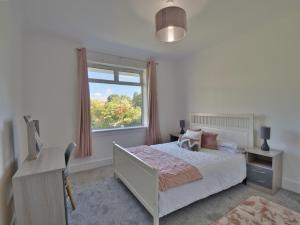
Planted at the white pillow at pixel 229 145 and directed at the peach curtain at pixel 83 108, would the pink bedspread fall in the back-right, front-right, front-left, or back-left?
front-left

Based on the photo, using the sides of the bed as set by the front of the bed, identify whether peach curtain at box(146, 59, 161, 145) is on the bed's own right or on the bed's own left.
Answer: on the bed's own right

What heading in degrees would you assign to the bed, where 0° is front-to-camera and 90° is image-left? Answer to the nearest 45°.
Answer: approximately 45°

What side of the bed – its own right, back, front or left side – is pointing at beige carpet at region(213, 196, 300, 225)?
left

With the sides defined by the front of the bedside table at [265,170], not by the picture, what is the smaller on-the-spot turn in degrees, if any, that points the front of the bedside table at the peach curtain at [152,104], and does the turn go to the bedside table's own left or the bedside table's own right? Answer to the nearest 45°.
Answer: approximately 45° to the bedside table's own right

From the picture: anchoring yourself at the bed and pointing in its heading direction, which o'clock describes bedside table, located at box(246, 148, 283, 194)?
The bedside table is roughly at 7 o'clock from the bed.

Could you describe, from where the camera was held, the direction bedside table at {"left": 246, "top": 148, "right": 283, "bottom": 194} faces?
facing the viewer and to the left of the viewer

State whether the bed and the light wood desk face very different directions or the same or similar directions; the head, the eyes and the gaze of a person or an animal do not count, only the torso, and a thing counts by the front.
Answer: very different directions

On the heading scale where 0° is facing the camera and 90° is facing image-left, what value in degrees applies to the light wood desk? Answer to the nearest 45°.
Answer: approximately 270°

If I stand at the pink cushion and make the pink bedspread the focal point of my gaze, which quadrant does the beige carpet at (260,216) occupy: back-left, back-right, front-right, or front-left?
front-left

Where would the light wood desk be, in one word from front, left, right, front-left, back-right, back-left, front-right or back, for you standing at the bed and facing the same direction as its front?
front

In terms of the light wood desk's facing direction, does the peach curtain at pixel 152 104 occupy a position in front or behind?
in front

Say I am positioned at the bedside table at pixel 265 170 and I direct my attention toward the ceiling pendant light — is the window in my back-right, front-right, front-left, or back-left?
front-right

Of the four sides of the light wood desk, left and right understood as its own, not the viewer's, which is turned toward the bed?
front
